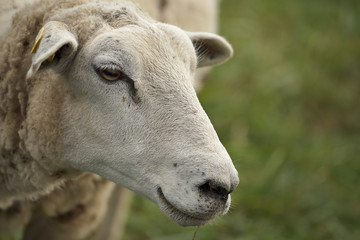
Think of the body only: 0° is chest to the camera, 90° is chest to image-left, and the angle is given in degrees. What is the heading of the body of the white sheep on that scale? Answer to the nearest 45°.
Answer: approximately 315°
